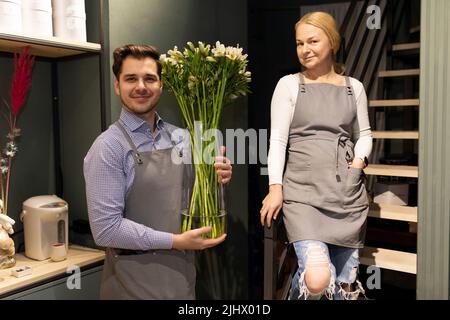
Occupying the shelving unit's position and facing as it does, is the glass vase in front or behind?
in front

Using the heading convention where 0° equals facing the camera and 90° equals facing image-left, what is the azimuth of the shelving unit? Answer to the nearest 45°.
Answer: approximately 315°

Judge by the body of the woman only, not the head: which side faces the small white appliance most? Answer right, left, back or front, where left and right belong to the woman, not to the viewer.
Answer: right

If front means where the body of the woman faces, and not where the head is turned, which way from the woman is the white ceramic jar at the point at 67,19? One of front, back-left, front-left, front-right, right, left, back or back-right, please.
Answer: right

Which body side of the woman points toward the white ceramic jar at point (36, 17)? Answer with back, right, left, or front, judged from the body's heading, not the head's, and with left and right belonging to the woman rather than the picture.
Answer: right

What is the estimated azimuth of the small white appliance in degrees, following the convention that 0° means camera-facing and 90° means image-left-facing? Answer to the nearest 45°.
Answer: approximately 315°
